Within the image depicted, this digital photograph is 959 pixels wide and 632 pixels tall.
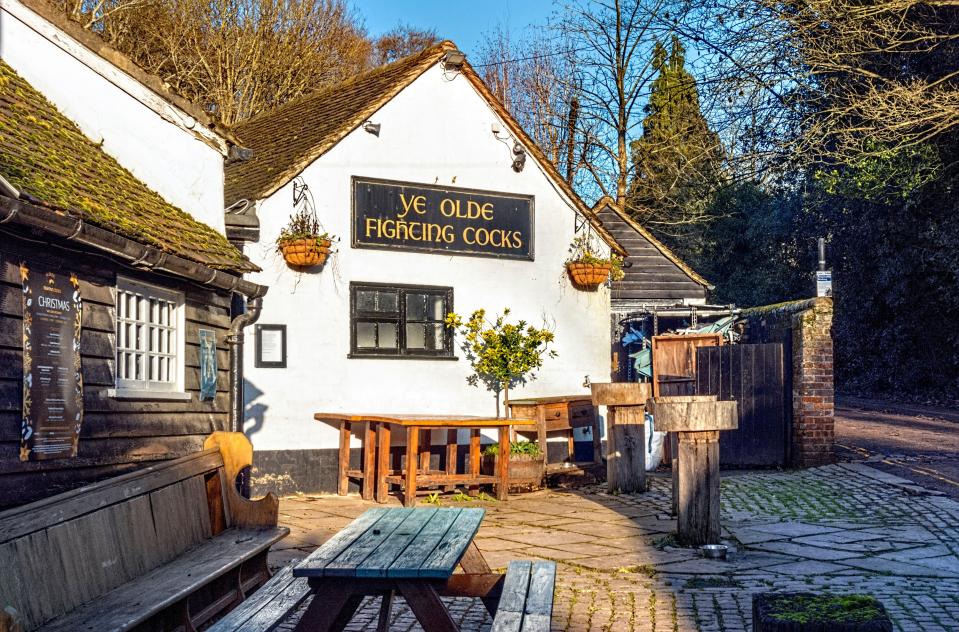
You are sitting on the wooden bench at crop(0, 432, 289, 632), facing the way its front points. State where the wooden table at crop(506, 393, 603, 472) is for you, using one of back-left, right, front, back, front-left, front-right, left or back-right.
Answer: left

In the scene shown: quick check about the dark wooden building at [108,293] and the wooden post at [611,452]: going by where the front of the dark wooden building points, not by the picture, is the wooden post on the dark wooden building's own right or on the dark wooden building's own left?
on the dark wooden building's own left

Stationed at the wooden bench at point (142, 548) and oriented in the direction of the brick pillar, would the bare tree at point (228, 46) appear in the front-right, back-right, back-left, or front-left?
front-left

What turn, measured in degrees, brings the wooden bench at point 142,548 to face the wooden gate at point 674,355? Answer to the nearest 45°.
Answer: approximately 90° to its left

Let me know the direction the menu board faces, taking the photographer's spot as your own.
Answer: facing the viewer and to the right of the viewer

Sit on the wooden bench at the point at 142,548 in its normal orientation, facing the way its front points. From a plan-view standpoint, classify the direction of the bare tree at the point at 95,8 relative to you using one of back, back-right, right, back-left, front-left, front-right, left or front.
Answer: back-left

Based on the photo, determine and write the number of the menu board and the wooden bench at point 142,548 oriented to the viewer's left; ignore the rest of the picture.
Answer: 0

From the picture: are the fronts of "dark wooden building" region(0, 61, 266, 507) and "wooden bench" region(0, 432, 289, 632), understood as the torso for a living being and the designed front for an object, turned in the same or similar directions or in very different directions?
same or similar directions

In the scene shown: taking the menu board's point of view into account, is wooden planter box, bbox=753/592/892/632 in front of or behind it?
in front
